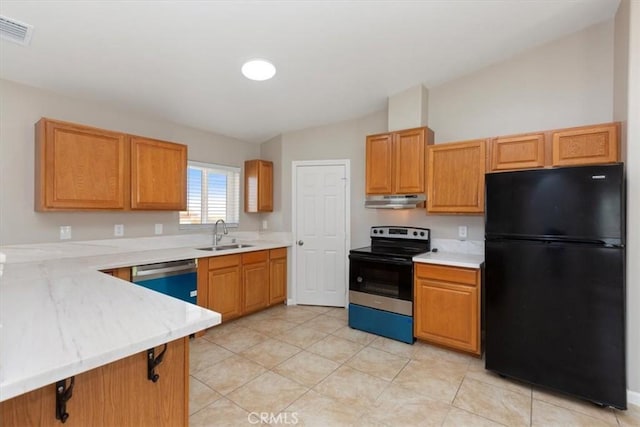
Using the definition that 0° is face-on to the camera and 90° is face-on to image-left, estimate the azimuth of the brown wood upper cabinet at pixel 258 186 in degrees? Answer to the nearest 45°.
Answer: approximately 315°

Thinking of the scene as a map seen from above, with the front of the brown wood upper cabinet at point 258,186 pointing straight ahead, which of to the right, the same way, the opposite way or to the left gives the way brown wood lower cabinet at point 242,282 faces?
the same way

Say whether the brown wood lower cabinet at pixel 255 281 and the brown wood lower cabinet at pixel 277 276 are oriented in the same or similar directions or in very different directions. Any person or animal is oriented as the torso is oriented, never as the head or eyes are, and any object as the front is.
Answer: same or similar directions

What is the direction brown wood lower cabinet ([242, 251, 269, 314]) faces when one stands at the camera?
facing the viewer and to the right of the viewer

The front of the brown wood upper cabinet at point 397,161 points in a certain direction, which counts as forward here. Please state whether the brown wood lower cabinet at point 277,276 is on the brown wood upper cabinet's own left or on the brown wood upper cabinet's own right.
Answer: on the brown wood upper cabinet's own right

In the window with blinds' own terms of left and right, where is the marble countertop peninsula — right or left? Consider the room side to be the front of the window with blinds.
on its right

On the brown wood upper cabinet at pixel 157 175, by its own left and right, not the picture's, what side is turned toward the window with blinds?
left

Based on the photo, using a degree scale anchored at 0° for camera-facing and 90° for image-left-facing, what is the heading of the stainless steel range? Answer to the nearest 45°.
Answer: approximately 45°

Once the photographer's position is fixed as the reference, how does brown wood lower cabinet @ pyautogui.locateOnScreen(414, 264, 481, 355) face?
facing the viewer and to the left of the viewer

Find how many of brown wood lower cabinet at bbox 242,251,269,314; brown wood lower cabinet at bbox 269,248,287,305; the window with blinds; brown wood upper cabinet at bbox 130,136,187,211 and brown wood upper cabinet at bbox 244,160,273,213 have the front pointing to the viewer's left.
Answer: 0

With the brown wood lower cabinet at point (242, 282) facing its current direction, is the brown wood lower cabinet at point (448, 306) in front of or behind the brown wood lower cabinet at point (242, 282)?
in front

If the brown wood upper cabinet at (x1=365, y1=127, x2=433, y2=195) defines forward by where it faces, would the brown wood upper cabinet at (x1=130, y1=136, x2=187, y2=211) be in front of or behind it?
in front
